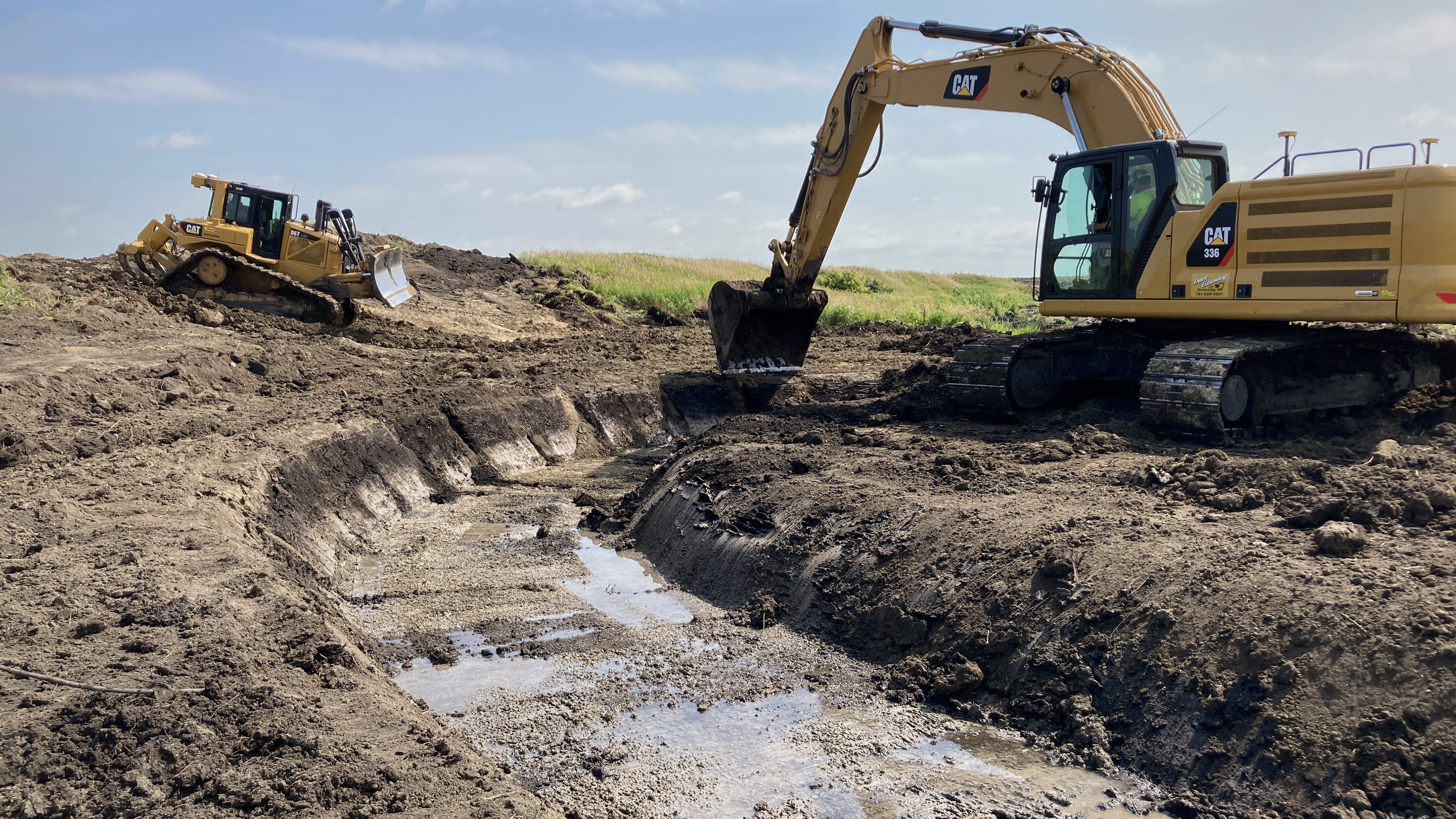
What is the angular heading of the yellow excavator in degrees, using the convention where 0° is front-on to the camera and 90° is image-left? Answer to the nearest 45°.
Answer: approximately 90°
